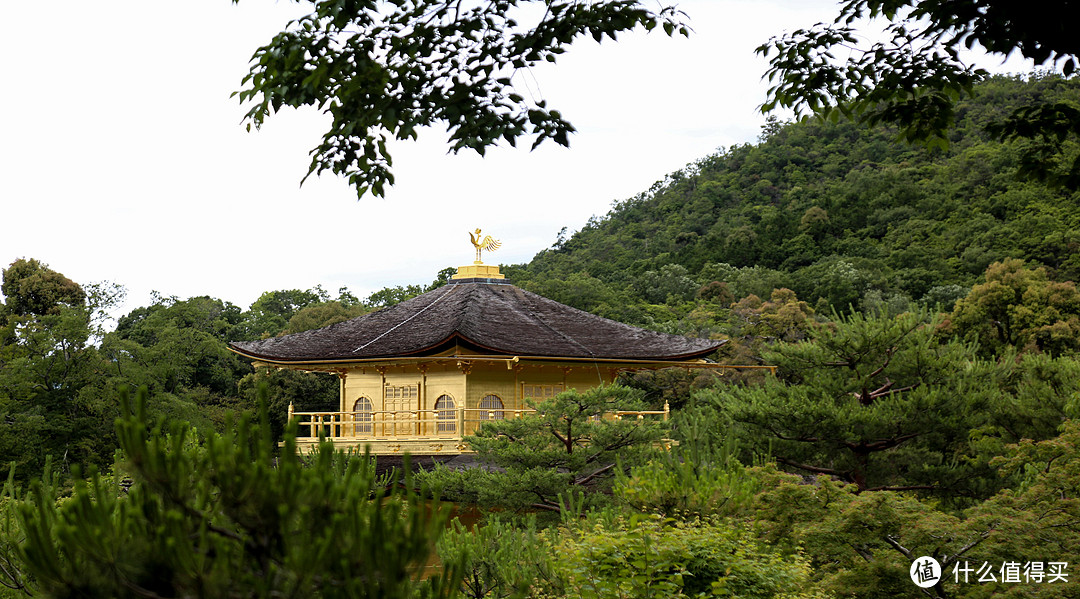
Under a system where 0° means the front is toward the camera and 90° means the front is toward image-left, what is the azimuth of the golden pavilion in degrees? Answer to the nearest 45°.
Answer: approximately 45°
